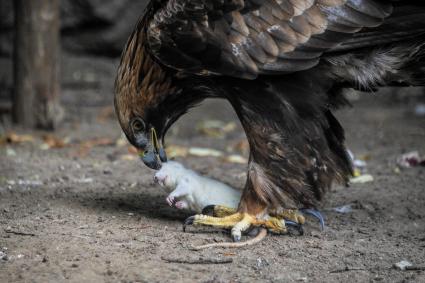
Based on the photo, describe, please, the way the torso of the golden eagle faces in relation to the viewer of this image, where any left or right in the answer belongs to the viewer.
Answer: facing to the left of the viewer

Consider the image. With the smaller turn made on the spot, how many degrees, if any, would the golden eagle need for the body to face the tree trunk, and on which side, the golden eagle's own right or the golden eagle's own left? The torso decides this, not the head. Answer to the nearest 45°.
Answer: approximately 45° to the golden eagle's own right

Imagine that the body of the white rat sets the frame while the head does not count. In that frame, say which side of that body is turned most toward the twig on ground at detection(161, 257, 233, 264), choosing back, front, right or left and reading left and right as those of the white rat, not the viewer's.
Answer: left

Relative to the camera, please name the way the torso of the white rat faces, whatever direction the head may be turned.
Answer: to the viewer's left
